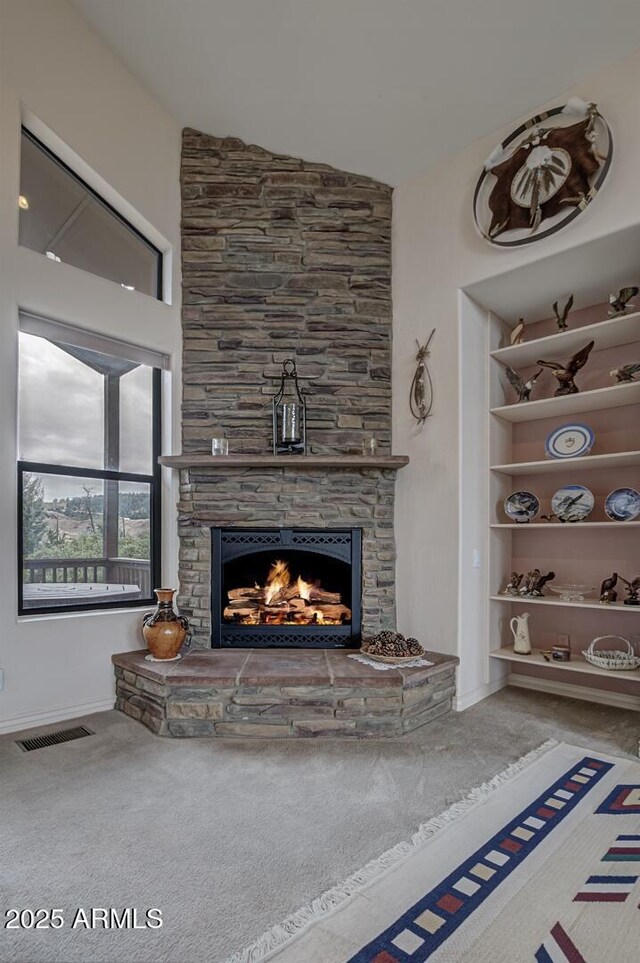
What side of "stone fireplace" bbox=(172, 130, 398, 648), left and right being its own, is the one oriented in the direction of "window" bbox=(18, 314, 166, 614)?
right

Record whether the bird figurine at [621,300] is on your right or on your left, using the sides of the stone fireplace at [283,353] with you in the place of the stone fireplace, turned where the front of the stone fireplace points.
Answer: on your left

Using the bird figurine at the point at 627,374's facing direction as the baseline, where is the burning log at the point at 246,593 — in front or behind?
in front

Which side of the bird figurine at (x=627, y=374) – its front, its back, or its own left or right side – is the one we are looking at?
left

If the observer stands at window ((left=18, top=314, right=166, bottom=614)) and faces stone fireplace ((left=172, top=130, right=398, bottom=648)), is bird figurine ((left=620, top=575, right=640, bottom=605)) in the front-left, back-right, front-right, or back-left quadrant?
front-right

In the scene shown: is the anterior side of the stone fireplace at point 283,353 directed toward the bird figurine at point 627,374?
no

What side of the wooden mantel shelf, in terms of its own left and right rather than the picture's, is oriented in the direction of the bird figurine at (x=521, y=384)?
left

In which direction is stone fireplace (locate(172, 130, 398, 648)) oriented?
toward the camera

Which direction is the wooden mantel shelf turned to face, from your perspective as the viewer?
facing the viewer

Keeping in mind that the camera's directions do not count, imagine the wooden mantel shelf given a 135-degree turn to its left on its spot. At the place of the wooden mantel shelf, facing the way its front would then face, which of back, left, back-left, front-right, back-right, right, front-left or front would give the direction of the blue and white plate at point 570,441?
front-right

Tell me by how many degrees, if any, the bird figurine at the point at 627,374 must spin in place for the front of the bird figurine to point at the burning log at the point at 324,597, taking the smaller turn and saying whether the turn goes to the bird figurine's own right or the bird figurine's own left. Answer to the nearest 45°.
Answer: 0° — it already faces it

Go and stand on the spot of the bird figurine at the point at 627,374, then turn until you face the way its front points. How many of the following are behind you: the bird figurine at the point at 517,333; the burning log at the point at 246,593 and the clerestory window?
0
